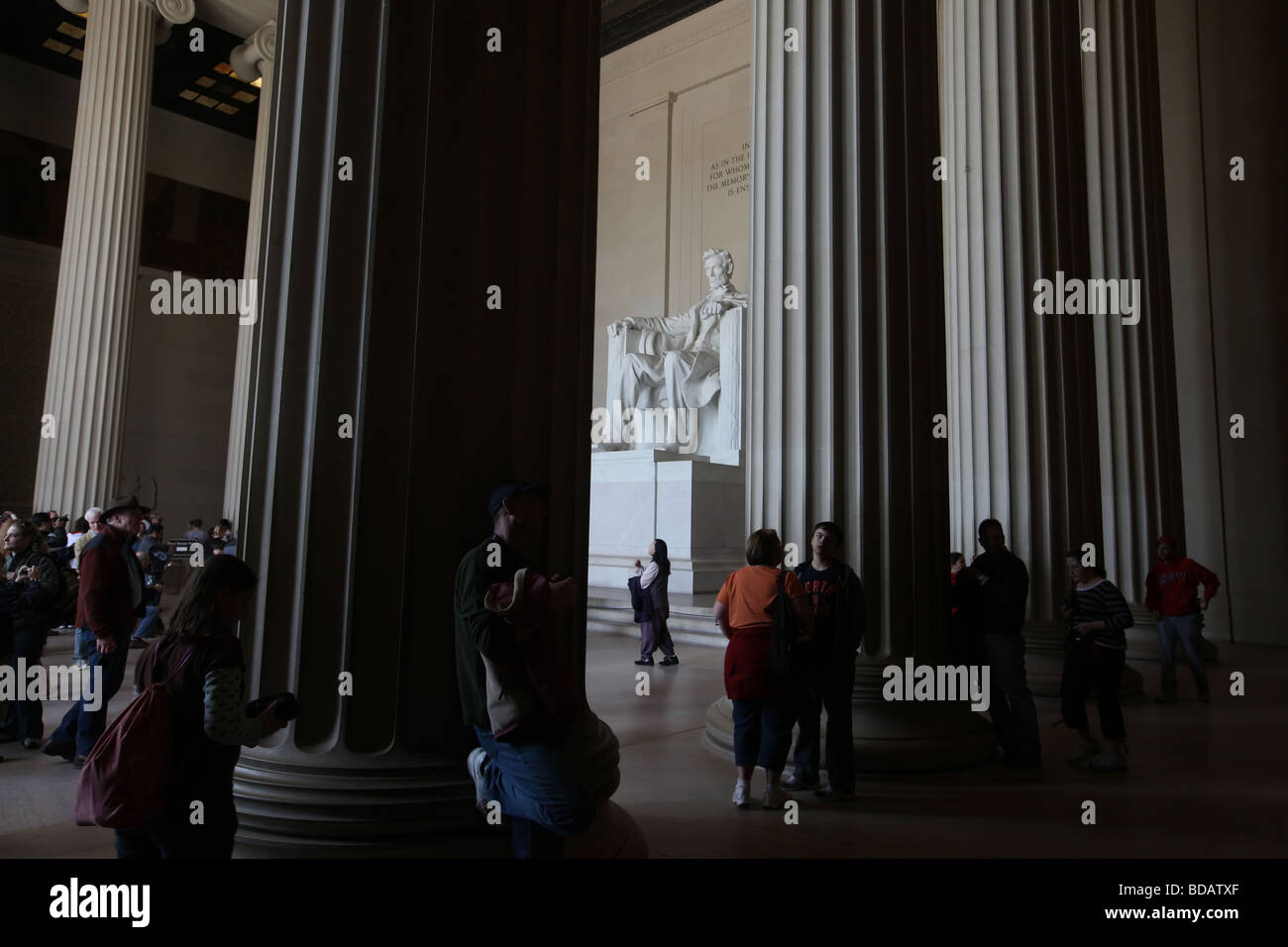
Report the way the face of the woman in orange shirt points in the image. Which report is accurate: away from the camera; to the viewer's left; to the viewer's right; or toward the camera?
away from the camera

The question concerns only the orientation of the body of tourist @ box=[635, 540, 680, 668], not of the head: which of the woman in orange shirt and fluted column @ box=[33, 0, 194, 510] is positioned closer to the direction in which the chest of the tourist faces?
the fluted column

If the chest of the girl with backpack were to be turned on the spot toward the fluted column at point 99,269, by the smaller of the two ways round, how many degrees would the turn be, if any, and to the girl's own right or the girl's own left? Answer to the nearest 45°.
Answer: approximately 90° to the girl's own left

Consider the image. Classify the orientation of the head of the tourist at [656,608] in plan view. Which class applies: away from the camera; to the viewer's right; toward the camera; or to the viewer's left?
to the viewer's left

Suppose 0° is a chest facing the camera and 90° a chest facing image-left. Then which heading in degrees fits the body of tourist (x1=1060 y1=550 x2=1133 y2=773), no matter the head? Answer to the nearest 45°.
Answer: approximately 45°
